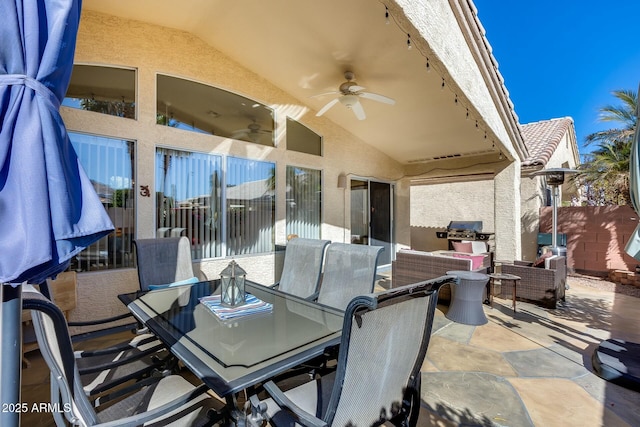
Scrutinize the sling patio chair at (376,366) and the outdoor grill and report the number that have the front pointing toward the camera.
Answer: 1

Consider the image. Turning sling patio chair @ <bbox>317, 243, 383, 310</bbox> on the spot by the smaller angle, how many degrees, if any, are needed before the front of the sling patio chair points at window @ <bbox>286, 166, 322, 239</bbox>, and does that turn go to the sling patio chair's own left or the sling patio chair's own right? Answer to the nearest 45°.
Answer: approximately 135° to the sling patio chair's own right

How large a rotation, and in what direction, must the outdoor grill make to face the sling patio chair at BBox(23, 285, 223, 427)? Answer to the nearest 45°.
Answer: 0° — it already faces it

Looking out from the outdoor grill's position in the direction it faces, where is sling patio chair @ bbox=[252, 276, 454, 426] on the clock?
The sling patio chair is roughly at 12 o'clock from the outdoor grill.

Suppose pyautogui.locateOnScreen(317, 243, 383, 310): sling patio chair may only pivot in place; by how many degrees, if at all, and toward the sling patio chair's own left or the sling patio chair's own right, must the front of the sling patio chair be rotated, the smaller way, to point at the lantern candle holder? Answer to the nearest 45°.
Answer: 0° — it already faces it

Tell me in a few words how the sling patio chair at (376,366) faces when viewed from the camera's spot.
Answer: facing away from the viewer and to the left of the viewer

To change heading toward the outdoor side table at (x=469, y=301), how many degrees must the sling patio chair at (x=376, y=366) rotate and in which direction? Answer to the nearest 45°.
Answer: approximately 90° to its right

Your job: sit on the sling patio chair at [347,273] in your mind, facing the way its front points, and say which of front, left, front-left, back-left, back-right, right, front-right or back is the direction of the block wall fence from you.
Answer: back

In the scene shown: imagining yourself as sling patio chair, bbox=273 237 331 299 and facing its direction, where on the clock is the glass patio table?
The glass patio table is roughly at 11 o'clock from the sling patio chair.
